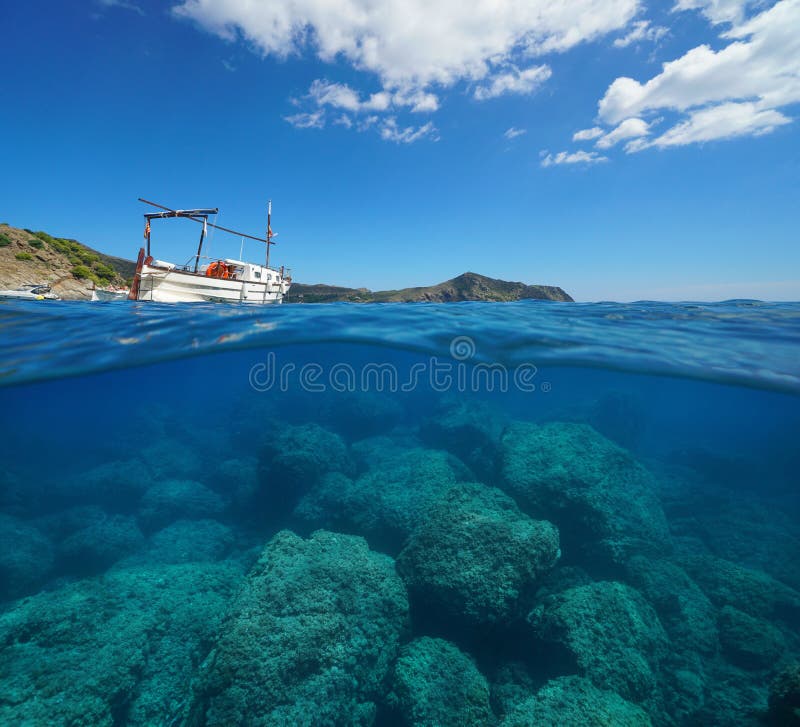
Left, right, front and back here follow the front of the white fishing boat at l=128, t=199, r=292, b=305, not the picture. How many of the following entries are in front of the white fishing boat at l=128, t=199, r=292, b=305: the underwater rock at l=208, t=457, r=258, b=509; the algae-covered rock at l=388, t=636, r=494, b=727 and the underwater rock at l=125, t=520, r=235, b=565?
0

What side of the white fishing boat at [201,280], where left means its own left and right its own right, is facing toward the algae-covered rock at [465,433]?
right

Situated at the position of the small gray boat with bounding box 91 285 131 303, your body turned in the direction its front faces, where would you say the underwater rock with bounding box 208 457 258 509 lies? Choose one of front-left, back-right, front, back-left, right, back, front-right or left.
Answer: left

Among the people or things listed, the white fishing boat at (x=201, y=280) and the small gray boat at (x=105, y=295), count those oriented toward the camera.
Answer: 0

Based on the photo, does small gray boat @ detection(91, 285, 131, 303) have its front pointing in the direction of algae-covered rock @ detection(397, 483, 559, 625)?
no

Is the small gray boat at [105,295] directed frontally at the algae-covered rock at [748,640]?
no

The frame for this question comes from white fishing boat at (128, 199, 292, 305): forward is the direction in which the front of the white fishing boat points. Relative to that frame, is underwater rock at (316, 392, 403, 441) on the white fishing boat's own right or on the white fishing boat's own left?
on the white fishing boat's own right

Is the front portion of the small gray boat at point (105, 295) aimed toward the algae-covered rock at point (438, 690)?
no

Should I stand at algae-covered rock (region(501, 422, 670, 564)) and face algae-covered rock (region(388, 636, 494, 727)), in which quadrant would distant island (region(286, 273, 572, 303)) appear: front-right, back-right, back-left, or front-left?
back-right

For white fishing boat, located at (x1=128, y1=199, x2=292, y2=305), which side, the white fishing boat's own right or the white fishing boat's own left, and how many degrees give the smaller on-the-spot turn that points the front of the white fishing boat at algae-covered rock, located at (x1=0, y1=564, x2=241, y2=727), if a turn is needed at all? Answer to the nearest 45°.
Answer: approximately 135° to the white fishing boat's own right
